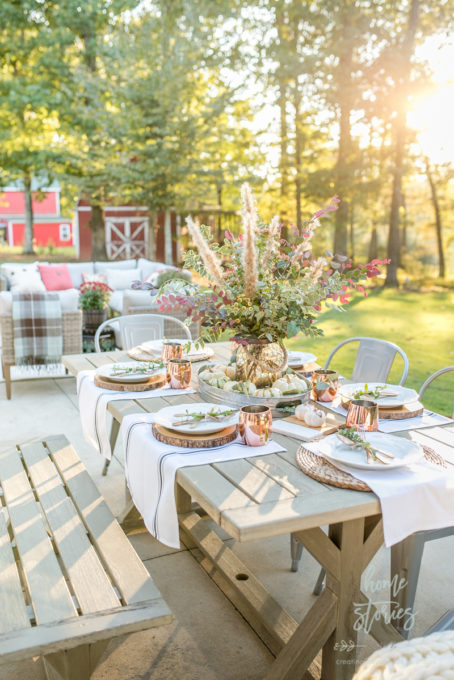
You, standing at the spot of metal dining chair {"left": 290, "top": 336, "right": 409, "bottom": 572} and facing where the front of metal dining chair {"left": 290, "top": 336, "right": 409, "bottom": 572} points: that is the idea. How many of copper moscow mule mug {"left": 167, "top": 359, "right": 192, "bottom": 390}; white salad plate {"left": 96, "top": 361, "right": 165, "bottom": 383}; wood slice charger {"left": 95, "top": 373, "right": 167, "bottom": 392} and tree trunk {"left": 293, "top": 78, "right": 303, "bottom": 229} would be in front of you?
3

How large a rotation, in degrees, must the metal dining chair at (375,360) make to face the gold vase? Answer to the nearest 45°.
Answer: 0° — it already faces it

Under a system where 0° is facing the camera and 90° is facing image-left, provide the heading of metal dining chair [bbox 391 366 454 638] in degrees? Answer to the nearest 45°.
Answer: approximately 45°

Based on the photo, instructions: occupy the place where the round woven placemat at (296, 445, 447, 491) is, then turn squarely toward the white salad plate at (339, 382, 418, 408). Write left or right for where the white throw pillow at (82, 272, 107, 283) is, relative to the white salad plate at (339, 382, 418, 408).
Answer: left

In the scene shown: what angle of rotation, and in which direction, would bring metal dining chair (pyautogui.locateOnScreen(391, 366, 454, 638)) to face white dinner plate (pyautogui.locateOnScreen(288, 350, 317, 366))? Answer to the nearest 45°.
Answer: approximately 90° to its right

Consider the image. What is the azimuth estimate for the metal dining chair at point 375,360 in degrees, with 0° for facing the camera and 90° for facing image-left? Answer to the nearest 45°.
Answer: approximately 45°
